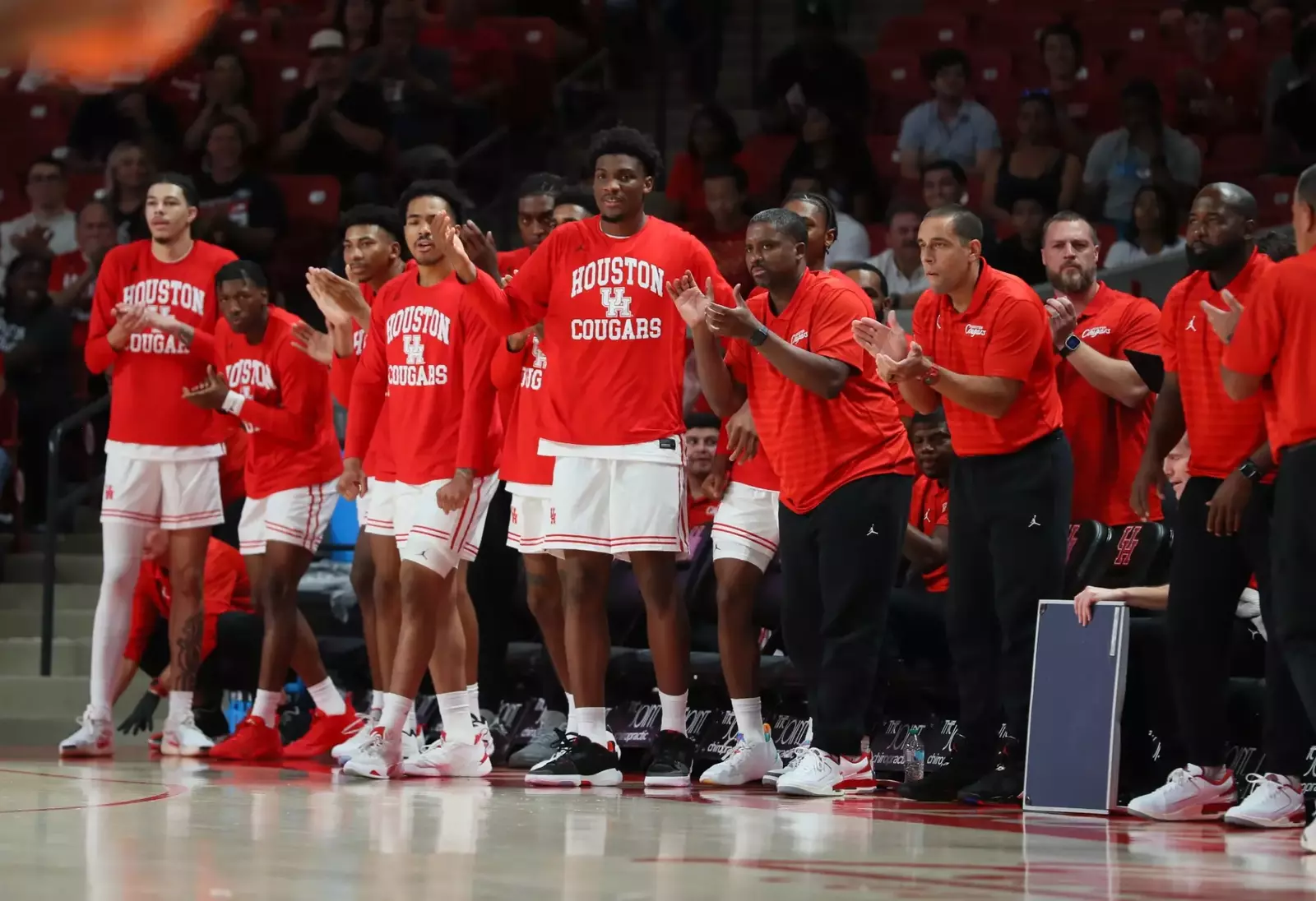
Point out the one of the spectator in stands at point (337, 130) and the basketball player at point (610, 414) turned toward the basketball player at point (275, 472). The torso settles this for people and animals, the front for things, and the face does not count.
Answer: the spectator in stands

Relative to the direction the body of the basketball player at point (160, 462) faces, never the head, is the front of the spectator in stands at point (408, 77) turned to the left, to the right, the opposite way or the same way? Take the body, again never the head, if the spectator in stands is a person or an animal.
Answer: the same way

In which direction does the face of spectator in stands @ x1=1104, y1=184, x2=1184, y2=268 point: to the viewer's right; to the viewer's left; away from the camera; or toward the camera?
toward the camera

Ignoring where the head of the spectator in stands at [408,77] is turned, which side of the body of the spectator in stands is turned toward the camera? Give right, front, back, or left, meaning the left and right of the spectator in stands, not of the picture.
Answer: front

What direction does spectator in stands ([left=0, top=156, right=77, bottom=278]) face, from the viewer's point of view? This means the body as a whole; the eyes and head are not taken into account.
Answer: toward the camera

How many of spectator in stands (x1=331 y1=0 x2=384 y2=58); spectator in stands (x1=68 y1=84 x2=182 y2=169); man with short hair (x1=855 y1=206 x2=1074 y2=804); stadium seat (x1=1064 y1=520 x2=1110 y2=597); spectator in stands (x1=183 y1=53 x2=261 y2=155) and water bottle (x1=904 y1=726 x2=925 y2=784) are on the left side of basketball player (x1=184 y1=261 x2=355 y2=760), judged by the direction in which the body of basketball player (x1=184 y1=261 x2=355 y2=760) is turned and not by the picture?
3

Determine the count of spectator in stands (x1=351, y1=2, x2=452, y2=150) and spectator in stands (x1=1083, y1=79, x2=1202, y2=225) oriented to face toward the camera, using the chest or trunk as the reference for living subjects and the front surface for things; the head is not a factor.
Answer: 2

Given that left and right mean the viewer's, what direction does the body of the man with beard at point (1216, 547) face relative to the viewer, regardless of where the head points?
facing the viewer and to the left of the viewer

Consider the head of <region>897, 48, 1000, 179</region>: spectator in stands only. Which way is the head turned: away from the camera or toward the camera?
toward the camera

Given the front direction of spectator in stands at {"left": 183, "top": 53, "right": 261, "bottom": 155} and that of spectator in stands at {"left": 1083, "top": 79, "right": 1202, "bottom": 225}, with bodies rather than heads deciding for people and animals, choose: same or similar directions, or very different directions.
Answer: same or similar directions

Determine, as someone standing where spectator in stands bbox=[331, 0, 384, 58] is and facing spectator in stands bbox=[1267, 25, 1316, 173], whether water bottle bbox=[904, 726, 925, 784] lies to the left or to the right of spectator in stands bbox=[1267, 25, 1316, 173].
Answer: right

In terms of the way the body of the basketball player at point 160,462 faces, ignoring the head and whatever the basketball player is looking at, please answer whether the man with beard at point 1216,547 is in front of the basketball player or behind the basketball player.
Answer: in front

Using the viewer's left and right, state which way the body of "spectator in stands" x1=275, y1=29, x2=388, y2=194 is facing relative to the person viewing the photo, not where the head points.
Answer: facing the viewer

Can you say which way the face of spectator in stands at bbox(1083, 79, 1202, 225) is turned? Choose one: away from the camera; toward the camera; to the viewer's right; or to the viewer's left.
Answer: toward the camera

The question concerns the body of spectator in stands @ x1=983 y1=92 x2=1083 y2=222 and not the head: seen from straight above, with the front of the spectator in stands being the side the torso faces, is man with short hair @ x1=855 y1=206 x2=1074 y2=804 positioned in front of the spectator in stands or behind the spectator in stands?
in front

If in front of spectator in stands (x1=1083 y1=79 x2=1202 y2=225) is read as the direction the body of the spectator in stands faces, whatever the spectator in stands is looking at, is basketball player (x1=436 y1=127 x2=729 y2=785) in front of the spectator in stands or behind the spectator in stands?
in front
